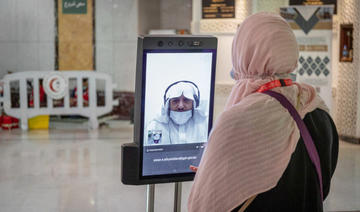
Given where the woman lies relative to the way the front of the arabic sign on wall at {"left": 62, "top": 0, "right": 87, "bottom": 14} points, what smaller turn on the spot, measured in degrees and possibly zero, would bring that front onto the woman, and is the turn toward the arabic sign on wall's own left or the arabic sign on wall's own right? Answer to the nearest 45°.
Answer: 0° — it already faces them

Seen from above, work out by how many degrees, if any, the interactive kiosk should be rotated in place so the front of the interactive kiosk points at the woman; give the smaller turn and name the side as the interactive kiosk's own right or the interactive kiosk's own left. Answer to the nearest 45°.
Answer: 0° — it already faces them

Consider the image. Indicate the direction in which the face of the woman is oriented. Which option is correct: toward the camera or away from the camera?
away from the camera

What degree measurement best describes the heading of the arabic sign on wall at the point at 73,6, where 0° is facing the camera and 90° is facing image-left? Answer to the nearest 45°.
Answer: approximately 0°

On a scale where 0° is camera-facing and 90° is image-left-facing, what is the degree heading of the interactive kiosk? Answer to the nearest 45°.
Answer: approximately 315°
